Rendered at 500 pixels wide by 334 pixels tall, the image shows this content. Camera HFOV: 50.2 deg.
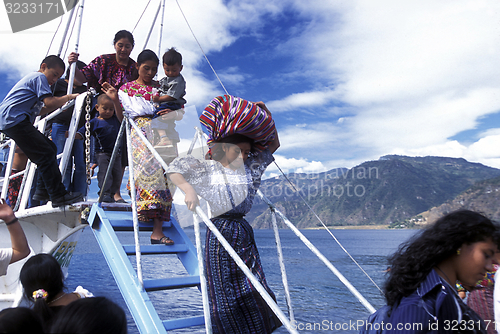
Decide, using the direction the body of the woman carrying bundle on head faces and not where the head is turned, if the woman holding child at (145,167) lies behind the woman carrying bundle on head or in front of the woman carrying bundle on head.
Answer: behind

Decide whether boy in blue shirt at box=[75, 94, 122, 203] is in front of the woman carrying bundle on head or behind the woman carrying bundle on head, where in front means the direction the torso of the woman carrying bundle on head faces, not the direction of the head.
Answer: behind

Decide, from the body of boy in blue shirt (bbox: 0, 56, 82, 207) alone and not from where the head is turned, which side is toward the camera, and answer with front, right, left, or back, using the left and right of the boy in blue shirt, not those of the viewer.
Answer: right

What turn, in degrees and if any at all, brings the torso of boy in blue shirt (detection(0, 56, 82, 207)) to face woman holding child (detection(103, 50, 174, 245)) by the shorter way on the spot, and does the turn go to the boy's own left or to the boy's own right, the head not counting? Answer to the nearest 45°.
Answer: approximately 45° to the boy's own right

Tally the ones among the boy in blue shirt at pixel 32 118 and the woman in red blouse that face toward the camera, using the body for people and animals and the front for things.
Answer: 1

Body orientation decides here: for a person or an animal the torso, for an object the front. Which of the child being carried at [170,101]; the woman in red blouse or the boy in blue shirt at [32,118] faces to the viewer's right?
the boy in blue shirt

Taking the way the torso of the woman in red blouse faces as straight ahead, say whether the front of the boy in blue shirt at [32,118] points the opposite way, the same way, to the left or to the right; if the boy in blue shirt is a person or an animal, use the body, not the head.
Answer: to the left

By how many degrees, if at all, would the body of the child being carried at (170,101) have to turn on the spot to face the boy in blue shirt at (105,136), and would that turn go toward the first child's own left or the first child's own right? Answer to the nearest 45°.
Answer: approximately 90° to the first child's own right
